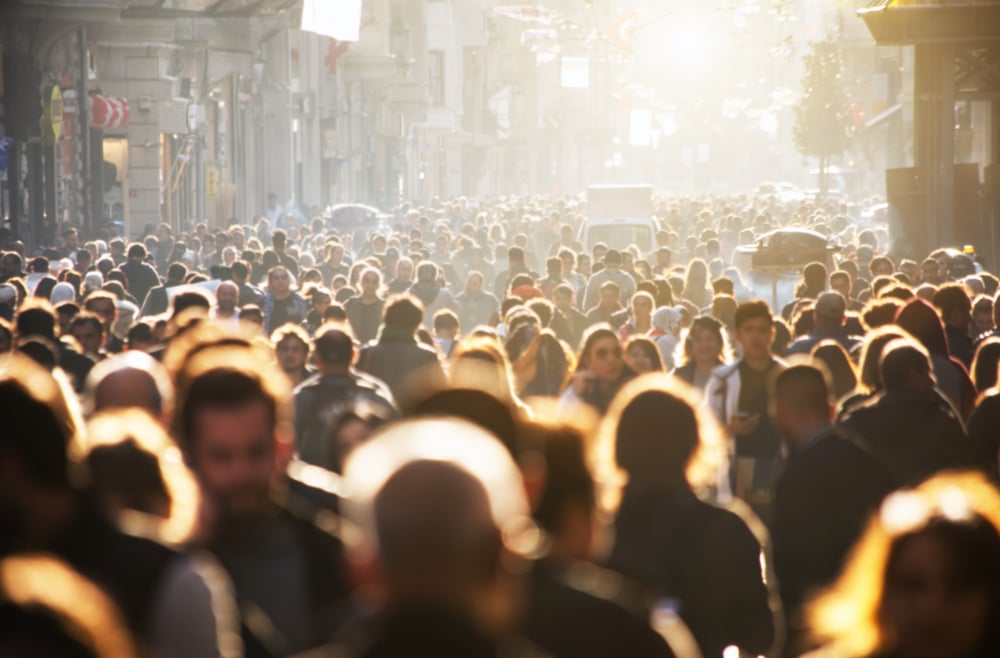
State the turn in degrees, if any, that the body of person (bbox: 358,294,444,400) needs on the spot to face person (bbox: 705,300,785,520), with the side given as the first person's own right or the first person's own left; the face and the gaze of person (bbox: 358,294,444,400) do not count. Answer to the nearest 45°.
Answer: approximately 135° to the first person's own right

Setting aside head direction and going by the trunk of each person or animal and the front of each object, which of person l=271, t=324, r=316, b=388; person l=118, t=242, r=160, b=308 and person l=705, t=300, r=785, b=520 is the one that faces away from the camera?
person l=118, t=242, r=160, b=308

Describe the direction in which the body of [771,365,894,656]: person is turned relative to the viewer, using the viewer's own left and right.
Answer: facing away from the viewer and to the left of the viewer

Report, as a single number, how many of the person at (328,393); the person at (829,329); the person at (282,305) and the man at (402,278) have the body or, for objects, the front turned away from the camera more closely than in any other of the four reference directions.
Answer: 2

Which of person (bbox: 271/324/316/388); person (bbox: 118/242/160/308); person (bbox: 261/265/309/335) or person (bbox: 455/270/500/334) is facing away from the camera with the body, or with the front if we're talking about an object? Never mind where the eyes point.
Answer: person (bbox: 118/242/160/308)

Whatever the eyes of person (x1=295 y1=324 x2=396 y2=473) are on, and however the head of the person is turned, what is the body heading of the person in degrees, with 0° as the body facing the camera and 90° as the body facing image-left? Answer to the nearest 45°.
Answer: approximately 180°

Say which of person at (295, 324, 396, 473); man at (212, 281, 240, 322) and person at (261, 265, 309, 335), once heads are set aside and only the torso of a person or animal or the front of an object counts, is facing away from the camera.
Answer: person at (295, 324, 396, 473)

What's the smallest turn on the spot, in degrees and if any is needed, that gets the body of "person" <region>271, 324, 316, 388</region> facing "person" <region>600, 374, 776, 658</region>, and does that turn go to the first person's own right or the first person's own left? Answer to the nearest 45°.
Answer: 0° — they already face them

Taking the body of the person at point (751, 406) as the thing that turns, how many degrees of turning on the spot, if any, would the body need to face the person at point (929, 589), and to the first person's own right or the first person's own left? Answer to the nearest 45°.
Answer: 0° — they already face them

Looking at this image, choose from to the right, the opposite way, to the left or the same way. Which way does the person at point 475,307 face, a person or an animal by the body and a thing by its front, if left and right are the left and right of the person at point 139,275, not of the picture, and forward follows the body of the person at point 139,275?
the opposite way

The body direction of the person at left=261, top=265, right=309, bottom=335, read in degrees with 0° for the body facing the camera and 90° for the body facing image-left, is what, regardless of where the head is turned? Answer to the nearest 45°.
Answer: approximately 0°

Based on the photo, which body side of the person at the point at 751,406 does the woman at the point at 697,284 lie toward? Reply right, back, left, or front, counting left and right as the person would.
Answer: back
